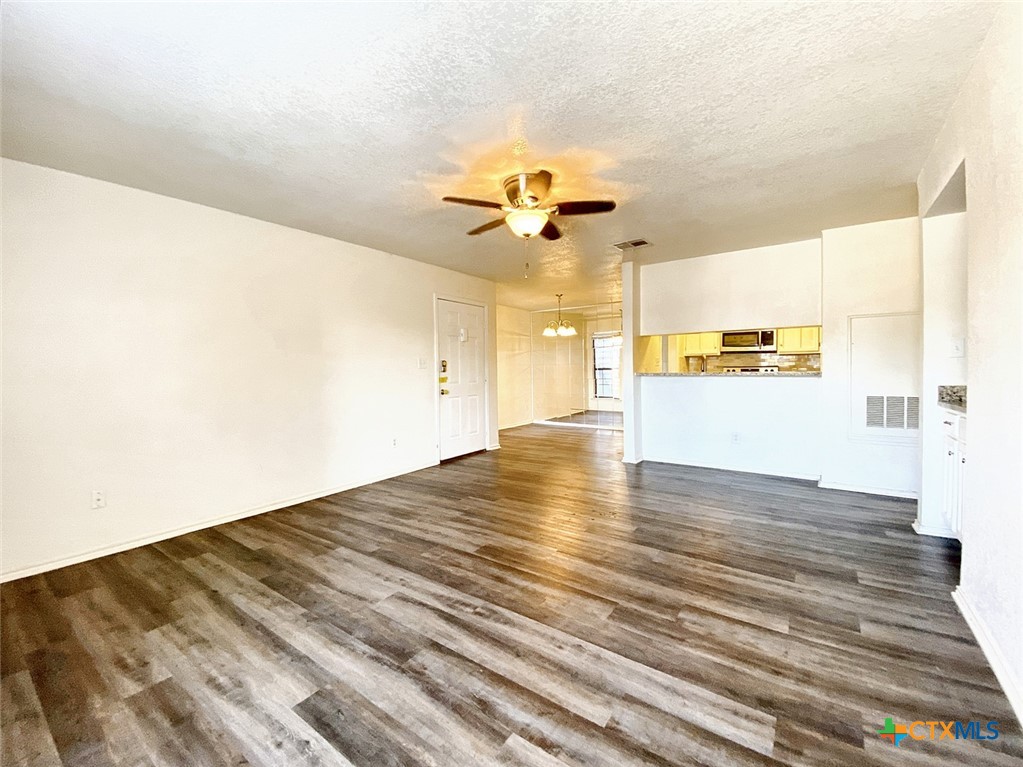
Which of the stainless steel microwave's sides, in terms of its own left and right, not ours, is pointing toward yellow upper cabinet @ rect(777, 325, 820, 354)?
left

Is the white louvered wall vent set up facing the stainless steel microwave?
no

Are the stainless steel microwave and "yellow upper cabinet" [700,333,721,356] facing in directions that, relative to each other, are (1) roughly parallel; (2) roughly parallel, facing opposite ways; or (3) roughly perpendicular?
roughly parallel

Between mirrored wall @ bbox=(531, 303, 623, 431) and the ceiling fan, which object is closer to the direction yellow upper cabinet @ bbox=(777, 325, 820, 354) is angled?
the ceiling fan

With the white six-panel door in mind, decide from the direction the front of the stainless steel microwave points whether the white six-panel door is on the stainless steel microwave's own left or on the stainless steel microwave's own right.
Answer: on the stainless steel microwave's own right

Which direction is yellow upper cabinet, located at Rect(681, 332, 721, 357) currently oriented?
toward the camera

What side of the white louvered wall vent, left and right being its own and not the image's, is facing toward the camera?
front

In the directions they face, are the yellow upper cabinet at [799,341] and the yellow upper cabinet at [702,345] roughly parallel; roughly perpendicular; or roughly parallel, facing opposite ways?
roughly parallel

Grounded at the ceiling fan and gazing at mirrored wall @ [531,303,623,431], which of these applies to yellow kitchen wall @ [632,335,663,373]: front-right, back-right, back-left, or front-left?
front-right

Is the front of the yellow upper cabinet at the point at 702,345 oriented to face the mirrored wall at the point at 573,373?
no

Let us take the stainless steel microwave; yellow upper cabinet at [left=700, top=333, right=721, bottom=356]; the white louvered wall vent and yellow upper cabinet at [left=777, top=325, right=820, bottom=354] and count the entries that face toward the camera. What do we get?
4

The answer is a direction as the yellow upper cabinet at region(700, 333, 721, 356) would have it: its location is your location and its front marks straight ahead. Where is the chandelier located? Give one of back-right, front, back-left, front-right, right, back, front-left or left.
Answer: right

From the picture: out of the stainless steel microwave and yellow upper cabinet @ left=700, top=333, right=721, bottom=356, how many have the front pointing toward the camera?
2

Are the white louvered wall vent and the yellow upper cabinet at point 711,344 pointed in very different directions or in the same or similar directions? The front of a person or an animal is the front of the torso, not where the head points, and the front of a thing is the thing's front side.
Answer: same or similar directions

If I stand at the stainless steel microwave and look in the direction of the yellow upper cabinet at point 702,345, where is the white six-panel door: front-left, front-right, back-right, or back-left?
front-left

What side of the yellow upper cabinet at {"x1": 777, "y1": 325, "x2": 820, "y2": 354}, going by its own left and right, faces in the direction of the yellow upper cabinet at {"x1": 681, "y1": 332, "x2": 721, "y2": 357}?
right

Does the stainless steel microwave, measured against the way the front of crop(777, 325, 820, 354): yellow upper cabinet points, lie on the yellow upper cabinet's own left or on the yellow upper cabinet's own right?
on the yellow upper cabinet's own right

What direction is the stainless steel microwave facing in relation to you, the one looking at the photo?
facing the viewer
